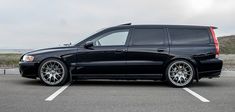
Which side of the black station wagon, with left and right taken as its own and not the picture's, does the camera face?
left
